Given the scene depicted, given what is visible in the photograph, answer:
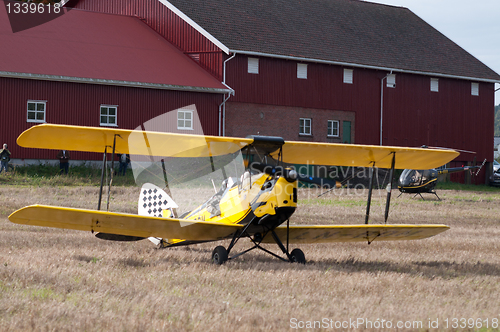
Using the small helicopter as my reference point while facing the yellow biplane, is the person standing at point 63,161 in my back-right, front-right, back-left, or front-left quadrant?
front-right

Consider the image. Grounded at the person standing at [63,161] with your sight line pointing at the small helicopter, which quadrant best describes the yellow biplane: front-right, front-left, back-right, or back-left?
front-right

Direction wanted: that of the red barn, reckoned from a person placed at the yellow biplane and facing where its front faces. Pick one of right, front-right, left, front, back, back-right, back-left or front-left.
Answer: back-left

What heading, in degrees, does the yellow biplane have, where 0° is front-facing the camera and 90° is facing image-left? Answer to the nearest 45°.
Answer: approximately 315°

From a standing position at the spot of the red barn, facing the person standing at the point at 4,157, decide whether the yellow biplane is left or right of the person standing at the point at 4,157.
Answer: left

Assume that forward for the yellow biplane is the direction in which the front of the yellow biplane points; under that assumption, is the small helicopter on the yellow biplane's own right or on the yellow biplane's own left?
on the yellow biplane's own left

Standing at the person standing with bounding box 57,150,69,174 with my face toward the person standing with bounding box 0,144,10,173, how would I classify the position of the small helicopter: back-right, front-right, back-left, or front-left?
back-left

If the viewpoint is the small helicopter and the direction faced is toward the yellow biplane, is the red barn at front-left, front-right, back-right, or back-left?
back-right

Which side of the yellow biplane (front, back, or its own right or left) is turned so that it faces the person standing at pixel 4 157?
back
